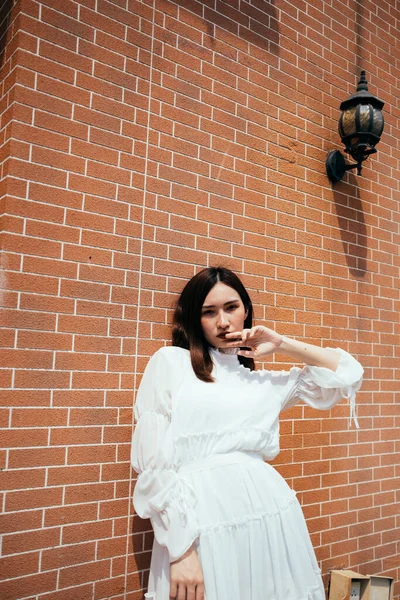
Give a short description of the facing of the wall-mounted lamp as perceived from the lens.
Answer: facing the viewer and to the right of the viewer
